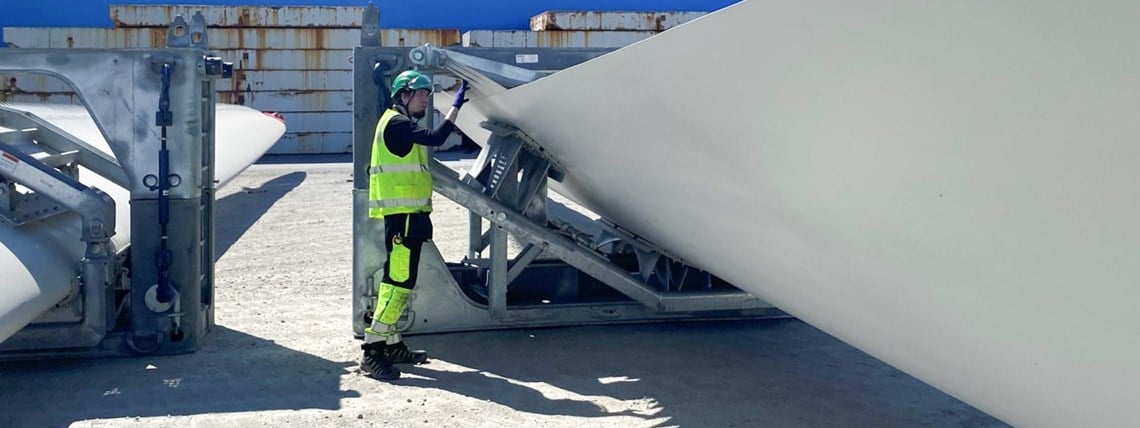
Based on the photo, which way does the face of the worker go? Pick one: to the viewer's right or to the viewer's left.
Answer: to the viewer's right

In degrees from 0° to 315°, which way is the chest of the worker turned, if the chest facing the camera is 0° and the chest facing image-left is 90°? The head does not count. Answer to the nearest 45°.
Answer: approximately 270°

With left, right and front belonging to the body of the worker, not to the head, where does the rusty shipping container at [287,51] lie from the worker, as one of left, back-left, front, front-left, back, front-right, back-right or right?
left

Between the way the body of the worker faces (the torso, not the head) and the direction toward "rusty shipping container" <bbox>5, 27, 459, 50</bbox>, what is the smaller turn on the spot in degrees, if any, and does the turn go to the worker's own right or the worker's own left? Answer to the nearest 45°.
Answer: approximately 90° to the worker's own left
